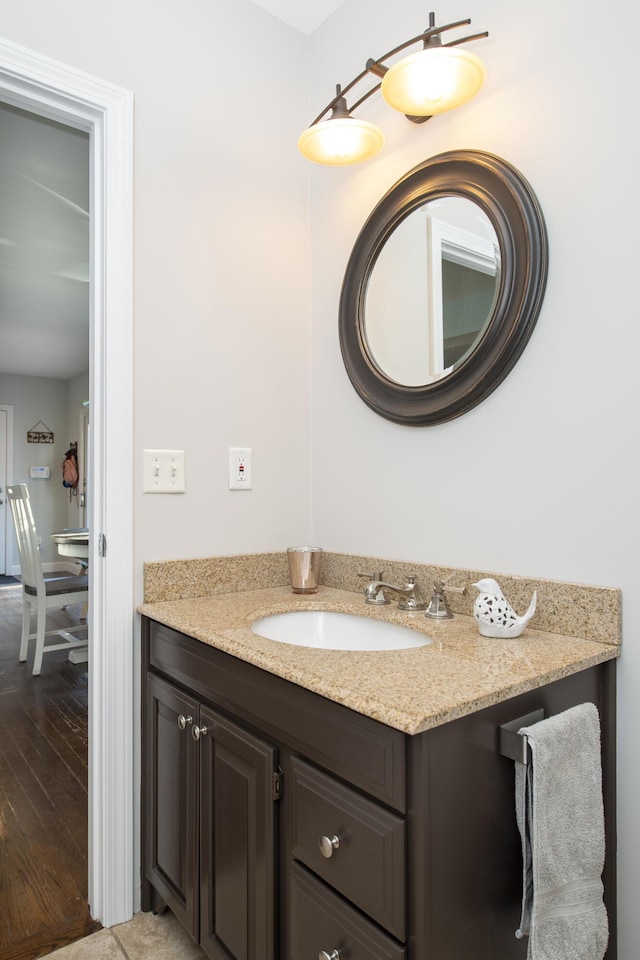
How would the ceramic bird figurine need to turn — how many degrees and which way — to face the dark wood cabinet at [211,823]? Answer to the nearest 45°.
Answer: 0° — it already faces it

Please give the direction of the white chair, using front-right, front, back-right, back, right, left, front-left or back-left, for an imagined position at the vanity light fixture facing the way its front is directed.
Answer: right

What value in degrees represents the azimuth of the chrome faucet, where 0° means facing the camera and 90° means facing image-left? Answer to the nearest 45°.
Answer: approximately 45°

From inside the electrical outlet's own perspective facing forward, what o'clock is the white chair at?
The white chair is roughly at 5 o'clock from the electrical outlet.

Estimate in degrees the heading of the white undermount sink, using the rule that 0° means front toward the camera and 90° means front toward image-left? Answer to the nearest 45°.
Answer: approximately 45°

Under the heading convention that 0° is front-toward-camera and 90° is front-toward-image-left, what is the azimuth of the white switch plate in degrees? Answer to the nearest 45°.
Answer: approximately 0°
